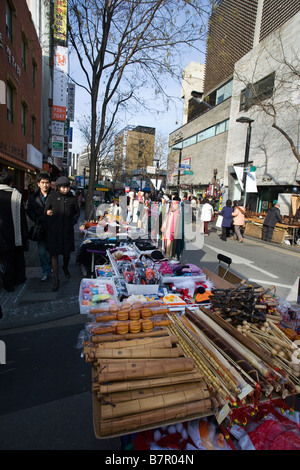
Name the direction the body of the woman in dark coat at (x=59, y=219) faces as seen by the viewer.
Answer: toward the camera

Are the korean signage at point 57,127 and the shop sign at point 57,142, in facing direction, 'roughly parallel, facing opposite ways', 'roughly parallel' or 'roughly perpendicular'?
roughly parallel

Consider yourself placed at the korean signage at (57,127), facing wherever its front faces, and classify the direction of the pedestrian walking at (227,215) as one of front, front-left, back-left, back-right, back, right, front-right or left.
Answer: front-left

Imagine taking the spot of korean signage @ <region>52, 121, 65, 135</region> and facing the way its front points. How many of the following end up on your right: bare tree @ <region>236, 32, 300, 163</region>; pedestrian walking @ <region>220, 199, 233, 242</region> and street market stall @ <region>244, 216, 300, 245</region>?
0

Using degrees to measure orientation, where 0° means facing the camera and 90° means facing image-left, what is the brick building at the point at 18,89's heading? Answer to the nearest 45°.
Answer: approximately 270°

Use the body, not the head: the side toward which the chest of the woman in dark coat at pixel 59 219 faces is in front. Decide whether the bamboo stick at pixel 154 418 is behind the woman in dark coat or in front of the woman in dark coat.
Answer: in front

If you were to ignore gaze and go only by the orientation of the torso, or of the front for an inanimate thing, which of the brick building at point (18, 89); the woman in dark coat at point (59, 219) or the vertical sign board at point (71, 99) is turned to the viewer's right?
the brick building

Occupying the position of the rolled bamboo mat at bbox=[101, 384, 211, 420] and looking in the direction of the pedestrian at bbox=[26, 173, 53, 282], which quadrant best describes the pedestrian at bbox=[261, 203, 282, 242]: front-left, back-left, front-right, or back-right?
front-right

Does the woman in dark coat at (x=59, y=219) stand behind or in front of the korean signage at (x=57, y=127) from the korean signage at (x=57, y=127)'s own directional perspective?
in front

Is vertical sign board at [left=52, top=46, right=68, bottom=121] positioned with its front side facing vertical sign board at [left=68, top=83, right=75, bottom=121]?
no
